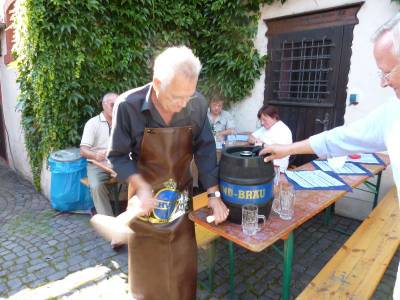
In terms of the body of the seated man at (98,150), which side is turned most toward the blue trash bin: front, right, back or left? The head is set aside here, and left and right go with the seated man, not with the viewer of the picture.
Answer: back

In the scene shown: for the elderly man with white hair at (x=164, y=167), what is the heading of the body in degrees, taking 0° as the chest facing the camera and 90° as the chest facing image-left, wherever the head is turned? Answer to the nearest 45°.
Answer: approximately 315°

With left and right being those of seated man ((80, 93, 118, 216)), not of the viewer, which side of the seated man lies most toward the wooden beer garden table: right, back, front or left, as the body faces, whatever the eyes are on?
front

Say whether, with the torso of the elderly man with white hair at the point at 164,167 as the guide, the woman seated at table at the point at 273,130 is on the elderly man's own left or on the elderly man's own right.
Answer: on the elderly man's own left

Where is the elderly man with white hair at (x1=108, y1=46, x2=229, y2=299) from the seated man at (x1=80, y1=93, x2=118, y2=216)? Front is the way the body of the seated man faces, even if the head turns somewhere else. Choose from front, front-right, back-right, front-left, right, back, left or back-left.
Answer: front-right

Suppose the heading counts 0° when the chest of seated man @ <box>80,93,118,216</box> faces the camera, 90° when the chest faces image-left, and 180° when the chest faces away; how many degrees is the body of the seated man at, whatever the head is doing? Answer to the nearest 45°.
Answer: approximately 315°

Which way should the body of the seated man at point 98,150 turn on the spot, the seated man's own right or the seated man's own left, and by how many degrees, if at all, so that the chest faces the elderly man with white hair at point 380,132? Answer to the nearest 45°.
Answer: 0° — they already face them

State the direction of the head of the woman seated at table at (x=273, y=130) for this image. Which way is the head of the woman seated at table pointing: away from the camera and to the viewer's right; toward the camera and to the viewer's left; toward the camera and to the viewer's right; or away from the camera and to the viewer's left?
toward the camera and to the viewer's left

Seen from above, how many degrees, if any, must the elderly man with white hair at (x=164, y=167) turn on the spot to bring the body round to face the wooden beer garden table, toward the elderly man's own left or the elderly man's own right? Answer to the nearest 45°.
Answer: approximately 45° to the elderly man's own left

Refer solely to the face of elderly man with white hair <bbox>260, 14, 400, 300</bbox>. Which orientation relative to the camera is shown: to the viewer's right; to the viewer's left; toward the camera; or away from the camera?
to the viewer's left

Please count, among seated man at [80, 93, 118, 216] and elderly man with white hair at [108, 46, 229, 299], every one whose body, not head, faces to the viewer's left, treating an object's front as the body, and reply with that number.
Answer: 0

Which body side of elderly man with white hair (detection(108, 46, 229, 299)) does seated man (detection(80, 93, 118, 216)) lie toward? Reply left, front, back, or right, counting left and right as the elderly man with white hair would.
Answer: back
